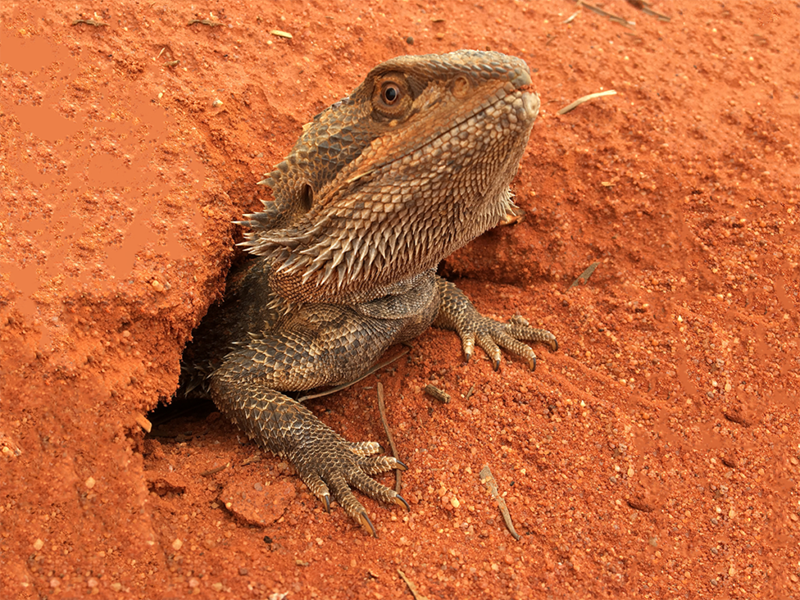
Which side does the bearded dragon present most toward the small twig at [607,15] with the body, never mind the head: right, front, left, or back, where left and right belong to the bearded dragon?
left

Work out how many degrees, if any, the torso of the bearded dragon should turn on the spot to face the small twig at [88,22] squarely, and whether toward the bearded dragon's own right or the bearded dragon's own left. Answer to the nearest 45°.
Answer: approximately 180°

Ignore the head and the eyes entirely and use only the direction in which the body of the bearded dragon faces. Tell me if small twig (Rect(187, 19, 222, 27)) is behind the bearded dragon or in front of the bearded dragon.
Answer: behind

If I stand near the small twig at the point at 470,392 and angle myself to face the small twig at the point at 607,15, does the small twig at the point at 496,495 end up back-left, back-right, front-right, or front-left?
back-right

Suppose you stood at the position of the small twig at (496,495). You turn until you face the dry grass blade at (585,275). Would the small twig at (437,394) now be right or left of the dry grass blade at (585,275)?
left

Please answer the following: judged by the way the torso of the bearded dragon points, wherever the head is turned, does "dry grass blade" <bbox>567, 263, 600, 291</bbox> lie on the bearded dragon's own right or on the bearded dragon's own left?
on the bearded dragon's own left

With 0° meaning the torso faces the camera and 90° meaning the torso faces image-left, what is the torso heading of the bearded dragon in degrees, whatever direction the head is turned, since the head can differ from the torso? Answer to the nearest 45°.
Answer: approximately 315°

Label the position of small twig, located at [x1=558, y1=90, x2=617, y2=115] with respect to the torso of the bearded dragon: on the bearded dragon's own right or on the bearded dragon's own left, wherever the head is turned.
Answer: on the bearded dragon's own left
